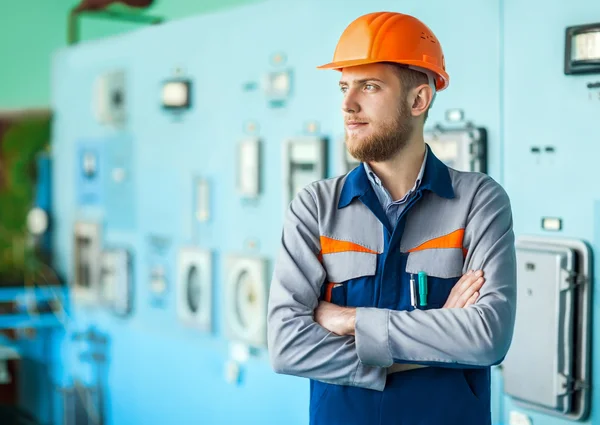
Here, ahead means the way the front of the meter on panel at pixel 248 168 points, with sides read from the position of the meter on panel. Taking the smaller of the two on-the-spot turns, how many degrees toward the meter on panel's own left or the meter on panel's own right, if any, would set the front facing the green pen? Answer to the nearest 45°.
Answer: approximately 45° to the meter on panel's own left

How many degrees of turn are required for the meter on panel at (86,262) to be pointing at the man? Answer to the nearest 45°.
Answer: approximately 45° to its left

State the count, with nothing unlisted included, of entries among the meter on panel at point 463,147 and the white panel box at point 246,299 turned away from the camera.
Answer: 0

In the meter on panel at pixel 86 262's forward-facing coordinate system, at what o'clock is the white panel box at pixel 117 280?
The white panel box is roughly at 10 o'clock from the meter on panel.

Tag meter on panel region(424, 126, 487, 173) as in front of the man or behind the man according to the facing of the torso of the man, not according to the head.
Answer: behind

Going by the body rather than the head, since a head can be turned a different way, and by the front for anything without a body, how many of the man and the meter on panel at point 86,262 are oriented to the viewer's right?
0

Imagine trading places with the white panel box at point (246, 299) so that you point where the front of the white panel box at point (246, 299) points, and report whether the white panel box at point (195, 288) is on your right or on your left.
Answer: on your right

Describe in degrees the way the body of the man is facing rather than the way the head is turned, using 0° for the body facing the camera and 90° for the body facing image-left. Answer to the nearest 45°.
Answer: approximately 0°

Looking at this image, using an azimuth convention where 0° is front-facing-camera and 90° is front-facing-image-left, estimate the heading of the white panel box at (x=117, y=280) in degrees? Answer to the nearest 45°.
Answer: approximately 45°

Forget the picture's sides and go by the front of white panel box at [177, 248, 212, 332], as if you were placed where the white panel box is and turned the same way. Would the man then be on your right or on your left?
on your left
